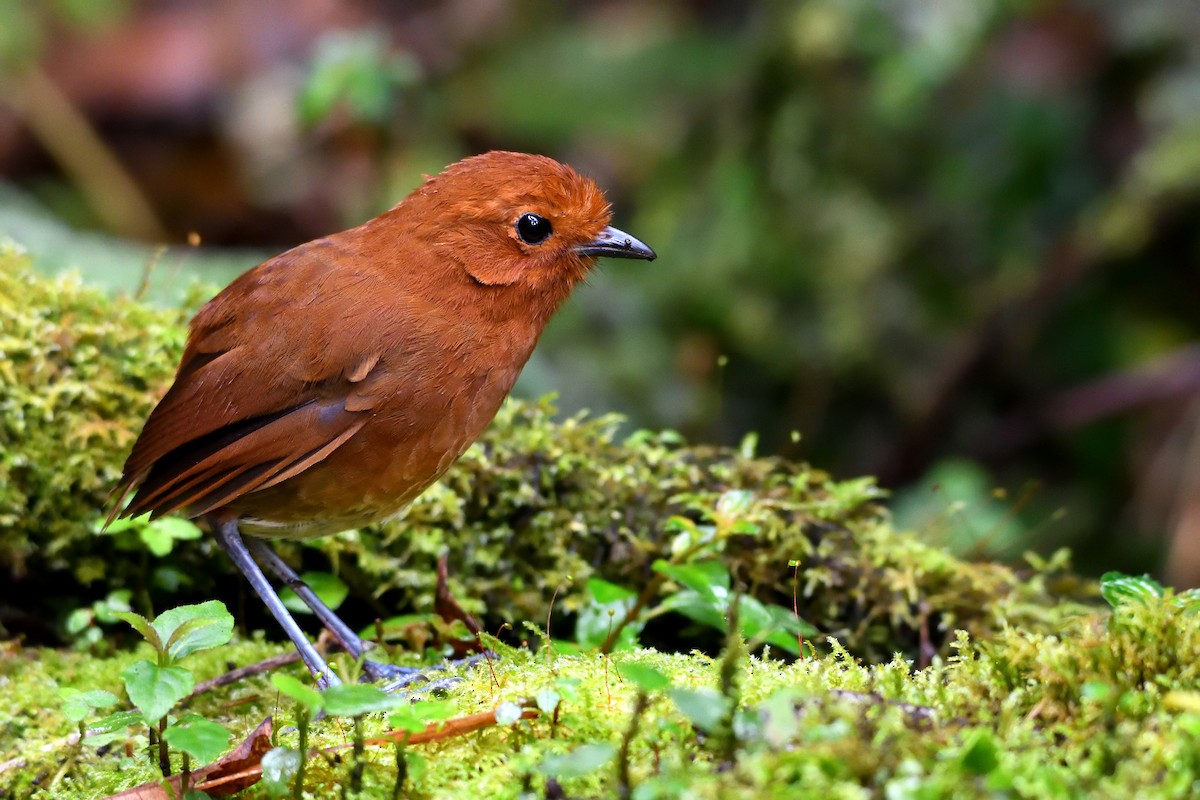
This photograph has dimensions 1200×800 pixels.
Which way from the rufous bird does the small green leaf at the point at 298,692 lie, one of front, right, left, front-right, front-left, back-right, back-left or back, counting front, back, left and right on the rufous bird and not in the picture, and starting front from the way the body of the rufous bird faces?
right

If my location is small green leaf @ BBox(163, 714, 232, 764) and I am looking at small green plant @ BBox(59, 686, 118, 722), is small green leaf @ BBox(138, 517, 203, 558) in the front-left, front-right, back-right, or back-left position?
front-right

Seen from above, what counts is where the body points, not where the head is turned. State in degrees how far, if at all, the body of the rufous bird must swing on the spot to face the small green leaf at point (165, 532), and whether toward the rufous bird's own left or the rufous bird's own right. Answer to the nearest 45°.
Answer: approximately 135° to the rufous bird's own left

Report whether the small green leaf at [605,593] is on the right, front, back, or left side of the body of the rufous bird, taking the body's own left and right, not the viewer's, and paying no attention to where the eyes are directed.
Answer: front

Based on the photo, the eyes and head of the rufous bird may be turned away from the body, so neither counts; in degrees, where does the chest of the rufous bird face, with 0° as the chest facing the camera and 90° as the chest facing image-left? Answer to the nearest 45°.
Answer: approximately 270°
